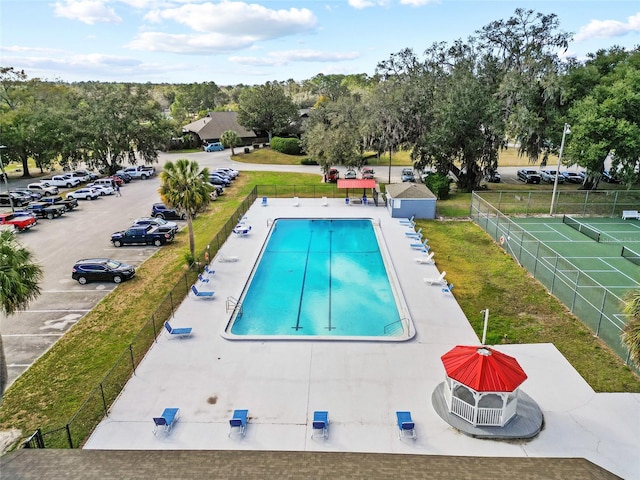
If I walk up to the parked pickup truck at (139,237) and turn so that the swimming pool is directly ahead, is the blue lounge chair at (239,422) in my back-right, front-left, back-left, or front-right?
front-right

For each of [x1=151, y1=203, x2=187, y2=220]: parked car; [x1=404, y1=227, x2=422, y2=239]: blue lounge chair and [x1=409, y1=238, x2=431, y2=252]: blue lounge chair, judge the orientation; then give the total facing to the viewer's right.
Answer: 1

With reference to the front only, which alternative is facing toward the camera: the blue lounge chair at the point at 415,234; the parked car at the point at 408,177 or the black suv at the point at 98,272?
the parked car

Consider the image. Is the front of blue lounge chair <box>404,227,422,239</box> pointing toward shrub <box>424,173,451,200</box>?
no

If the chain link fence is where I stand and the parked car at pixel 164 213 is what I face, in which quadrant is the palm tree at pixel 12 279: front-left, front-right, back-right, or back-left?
front-left

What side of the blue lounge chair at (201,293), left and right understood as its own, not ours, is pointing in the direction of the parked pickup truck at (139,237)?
left

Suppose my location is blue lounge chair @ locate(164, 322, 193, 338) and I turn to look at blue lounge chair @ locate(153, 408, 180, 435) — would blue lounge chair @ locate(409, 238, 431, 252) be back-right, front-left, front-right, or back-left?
back-left

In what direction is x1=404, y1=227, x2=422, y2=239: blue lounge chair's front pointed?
to the viewer's left

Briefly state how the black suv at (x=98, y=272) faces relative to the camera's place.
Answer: facing to the right of the viewer

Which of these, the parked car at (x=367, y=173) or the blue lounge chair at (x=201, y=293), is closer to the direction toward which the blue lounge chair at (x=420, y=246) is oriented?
the blue lounge chair

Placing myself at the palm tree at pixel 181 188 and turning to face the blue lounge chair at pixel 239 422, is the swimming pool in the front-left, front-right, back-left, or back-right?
front-left

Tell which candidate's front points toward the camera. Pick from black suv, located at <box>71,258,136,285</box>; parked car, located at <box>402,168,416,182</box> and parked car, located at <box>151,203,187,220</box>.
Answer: parked car, located at <box>402,168,416,182</box>

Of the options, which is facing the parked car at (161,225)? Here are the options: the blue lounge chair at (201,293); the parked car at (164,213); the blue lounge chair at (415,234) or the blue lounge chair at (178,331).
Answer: the blue lounge chair at (415,234)

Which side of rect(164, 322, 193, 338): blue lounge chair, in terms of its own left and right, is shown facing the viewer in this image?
right

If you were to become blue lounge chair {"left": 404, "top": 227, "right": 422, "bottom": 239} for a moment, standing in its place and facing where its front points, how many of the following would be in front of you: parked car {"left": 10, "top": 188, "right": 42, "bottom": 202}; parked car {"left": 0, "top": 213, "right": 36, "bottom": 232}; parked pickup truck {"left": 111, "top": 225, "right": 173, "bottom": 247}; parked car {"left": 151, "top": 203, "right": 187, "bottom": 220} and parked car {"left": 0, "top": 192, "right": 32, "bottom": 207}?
5

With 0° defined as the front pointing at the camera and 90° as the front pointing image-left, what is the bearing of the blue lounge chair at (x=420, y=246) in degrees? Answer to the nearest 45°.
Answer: approximately 90°

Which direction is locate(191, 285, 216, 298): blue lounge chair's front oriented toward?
to the viewer's right

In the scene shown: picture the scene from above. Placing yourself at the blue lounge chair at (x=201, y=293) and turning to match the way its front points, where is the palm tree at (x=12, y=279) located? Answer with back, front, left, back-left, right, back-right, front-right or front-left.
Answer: back-right

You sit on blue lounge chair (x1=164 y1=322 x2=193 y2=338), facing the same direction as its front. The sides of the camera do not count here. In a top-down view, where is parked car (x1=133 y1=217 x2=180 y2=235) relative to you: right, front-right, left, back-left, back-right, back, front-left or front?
left
